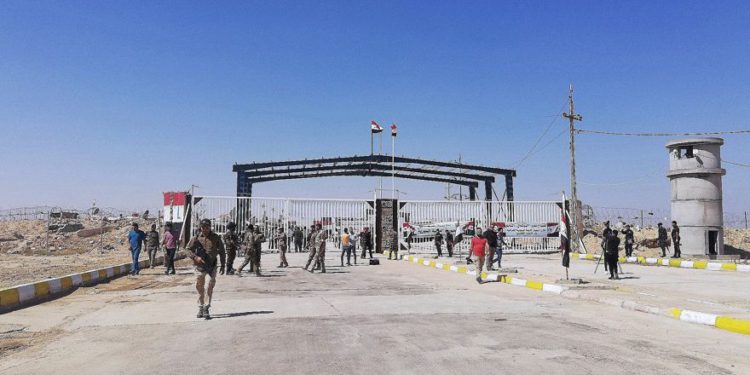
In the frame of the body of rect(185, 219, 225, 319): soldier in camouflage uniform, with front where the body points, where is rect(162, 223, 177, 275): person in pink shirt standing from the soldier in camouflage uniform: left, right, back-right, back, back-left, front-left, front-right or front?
back

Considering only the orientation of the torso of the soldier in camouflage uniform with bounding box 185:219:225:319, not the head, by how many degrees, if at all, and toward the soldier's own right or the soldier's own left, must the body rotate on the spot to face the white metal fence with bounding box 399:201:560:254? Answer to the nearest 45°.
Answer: approximately 135° to the soldier's own left

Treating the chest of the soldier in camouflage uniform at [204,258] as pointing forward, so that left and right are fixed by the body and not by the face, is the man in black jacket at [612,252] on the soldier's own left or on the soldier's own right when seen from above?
on the soldier's own left

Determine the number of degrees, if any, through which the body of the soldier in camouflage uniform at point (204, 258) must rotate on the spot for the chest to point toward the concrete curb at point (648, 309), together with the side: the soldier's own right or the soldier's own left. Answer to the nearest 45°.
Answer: approximately 90° to the soldier's own left

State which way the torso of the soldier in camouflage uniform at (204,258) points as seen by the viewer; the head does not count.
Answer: toward the camera

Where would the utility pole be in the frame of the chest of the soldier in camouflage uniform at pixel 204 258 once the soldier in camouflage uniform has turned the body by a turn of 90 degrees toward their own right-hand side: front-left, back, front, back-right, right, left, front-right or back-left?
back-right

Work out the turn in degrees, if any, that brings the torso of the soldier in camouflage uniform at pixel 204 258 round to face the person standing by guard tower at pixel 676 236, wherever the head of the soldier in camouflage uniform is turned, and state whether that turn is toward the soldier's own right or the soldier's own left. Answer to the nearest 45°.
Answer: approximately 135° to the soldier's own left

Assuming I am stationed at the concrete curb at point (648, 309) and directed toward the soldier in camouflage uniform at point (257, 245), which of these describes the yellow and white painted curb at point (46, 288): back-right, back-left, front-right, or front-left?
front-left

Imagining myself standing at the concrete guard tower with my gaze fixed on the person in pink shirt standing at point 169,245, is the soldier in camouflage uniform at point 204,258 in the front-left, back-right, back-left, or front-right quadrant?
front-left

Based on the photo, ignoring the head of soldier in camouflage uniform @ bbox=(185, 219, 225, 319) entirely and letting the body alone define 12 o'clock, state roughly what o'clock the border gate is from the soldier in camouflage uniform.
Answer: The border gate is roughly at 7 o'clock from the soldier in camouflage uniform.

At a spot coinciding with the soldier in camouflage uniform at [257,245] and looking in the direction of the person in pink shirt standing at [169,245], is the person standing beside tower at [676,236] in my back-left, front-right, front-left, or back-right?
back-right

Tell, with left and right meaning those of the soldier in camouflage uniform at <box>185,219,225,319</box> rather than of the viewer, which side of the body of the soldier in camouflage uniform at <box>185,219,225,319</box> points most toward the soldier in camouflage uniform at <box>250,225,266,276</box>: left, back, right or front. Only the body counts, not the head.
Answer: back

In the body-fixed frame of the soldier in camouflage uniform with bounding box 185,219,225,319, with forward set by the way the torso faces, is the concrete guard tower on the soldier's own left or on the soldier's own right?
on the soldier's own left

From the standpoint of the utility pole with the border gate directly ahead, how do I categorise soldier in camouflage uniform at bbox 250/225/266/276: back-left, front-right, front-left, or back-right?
front-left

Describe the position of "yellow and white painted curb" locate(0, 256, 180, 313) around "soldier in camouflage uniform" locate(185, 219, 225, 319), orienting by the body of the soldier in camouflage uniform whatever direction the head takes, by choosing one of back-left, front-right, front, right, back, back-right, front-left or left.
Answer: back-right
